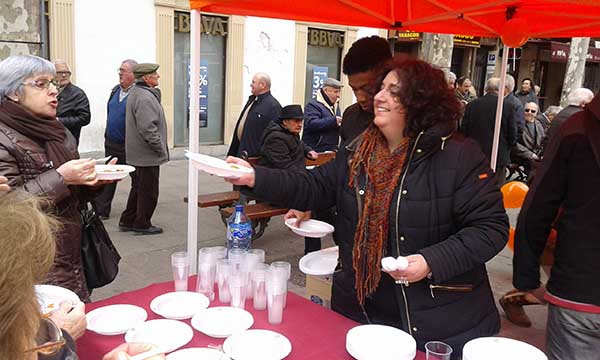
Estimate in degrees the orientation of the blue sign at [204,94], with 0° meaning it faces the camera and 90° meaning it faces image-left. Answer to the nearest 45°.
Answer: approximately 0°

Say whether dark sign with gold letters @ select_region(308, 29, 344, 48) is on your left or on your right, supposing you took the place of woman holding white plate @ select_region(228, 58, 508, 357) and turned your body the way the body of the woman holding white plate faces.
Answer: on your right

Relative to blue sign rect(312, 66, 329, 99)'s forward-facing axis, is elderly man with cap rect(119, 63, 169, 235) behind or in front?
in front

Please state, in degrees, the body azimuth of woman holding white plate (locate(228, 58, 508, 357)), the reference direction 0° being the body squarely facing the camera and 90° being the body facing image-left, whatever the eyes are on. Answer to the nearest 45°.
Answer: approximately 45°

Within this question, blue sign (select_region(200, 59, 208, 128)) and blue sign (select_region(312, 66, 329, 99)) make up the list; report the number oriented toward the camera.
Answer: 2

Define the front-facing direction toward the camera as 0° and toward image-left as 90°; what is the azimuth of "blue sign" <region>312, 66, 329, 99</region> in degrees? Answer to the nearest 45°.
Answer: approximately 0°

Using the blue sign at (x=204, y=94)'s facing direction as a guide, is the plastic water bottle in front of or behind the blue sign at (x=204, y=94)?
in front

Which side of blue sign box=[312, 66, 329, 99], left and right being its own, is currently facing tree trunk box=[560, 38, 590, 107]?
left

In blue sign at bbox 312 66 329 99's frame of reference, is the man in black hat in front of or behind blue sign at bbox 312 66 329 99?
in front

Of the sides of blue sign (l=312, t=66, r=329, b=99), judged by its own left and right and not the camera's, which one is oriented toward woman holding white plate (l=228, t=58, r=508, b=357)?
front

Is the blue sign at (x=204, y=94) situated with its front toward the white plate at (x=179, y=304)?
yes

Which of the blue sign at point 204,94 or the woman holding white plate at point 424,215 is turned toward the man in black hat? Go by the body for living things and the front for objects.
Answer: the blue sign

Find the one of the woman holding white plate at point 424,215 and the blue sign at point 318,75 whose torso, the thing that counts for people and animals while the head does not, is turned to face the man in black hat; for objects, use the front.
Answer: the blue sign
